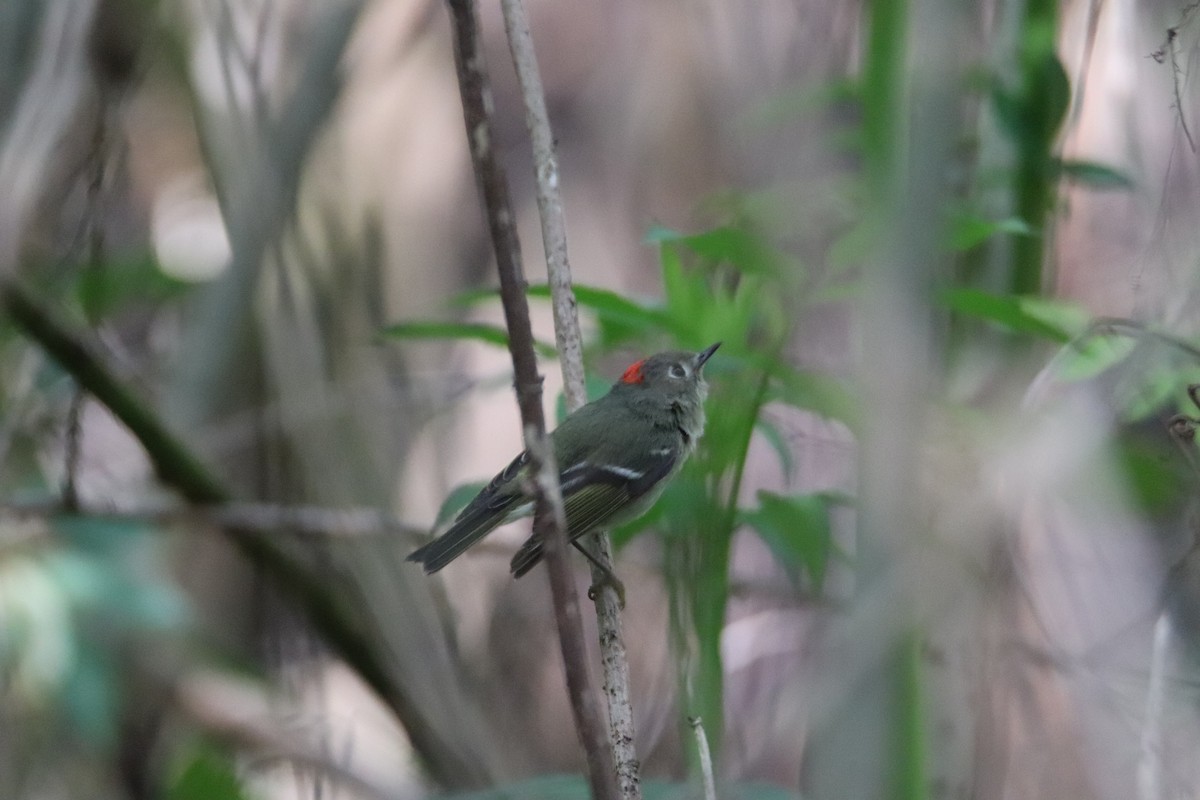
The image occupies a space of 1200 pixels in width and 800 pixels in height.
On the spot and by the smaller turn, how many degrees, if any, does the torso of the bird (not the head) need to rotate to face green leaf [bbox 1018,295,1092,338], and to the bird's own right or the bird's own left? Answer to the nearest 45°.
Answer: approximately 45° to the bird's own right

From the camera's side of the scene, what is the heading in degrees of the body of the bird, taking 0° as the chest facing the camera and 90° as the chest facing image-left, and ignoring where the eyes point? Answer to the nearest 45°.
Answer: approximately 270°

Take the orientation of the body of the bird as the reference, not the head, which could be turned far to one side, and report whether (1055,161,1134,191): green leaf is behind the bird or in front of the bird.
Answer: in front

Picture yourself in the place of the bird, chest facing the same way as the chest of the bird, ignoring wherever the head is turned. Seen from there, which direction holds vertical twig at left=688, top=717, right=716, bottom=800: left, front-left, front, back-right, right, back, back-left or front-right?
front
